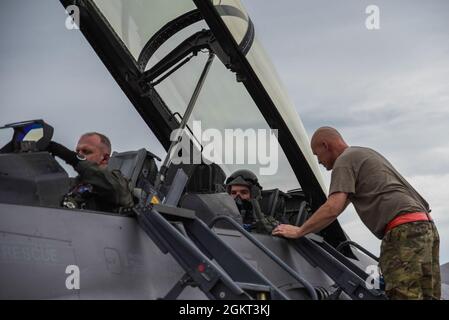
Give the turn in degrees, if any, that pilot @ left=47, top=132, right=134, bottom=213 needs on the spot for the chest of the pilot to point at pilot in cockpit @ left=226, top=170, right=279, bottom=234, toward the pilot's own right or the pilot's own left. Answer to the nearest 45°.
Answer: approximately 135° to the pilot's own right

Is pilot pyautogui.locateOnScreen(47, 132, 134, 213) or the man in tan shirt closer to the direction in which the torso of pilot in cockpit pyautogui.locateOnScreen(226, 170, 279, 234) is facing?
the pilot

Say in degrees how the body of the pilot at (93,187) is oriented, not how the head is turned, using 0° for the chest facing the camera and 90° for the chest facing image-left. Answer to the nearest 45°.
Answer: approximately 90°

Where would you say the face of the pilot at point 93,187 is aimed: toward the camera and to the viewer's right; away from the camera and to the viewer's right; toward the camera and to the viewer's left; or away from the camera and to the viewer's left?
toward the camera and to the viewer's left

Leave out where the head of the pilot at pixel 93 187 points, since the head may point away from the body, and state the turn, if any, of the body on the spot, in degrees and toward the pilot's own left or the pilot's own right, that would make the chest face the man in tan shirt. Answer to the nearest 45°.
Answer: approximately 180°

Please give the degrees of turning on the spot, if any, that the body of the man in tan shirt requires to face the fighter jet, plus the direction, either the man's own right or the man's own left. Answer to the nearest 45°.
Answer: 0° — they already face it

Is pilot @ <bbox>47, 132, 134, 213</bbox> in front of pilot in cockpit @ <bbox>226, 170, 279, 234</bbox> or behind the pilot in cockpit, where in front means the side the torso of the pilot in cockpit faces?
in front

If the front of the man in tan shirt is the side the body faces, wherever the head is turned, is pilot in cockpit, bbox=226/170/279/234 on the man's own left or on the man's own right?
on the man's own right

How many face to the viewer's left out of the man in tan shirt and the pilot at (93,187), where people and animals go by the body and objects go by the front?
2

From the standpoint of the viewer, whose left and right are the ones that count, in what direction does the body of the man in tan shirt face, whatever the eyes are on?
facing to the left of the viewer

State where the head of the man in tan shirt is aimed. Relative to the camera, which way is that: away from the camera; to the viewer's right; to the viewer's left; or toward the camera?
to the viewer's left
